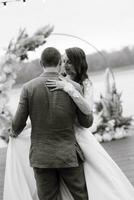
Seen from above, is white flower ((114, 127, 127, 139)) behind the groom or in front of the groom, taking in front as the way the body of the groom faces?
in front

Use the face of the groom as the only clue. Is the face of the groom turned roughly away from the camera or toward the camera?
away from the camera

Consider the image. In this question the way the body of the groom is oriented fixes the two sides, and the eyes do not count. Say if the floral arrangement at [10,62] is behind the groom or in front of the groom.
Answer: in front

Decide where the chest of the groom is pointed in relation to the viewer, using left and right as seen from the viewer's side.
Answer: facing away from the viewer
